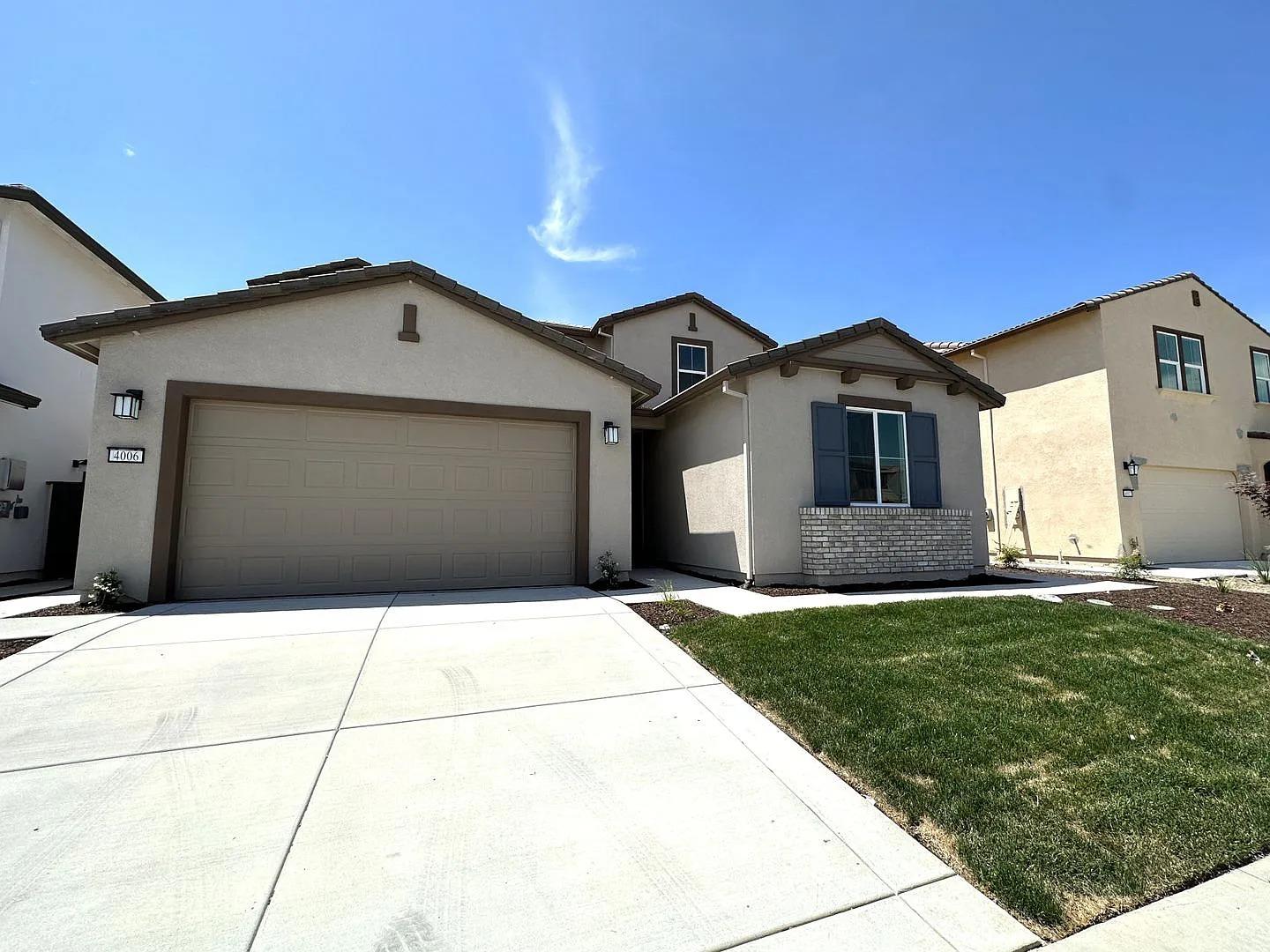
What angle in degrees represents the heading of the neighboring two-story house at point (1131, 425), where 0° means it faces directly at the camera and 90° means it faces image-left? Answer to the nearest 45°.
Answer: approximately 315°

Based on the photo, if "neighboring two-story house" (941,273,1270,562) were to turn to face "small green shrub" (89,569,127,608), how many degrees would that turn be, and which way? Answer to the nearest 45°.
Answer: approximately 90° to its right

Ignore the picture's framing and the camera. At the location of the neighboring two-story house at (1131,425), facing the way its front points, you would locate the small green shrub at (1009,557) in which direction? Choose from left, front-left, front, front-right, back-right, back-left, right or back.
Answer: right

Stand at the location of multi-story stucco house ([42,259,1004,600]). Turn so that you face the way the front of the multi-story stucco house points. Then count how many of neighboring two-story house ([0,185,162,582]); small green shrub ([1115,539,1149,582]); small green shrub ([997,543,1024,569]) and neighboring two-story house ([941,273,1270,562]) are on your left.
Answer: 3

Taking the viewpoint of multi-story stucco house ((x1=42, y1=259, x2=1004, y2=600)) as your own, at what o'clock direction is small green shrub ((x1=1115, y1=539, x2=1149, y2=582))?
The small green shrub is roughly at 9 o'clock from the multi-story stucco house.

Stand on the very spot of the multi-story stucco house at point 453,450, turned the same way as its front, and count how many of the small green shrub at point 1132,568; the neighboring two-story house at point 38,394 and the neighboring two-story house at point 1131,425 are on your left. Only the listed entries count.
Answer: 2

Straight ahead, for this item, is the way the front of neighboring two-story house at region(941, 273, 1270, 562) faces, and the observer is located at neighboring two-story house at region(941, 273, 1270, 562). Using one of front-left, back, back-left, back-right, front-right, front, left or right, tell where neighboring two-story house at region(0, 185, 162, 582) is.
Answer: right

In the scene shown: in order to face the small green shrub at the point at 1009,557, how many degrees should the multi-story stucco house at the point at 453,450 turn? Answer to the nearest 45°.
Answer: approximately 90° to its left

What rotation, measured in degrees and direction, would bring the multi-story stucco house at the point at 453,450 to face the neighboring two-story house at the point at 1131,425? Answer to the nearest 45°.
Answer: approximately 90° to its left
